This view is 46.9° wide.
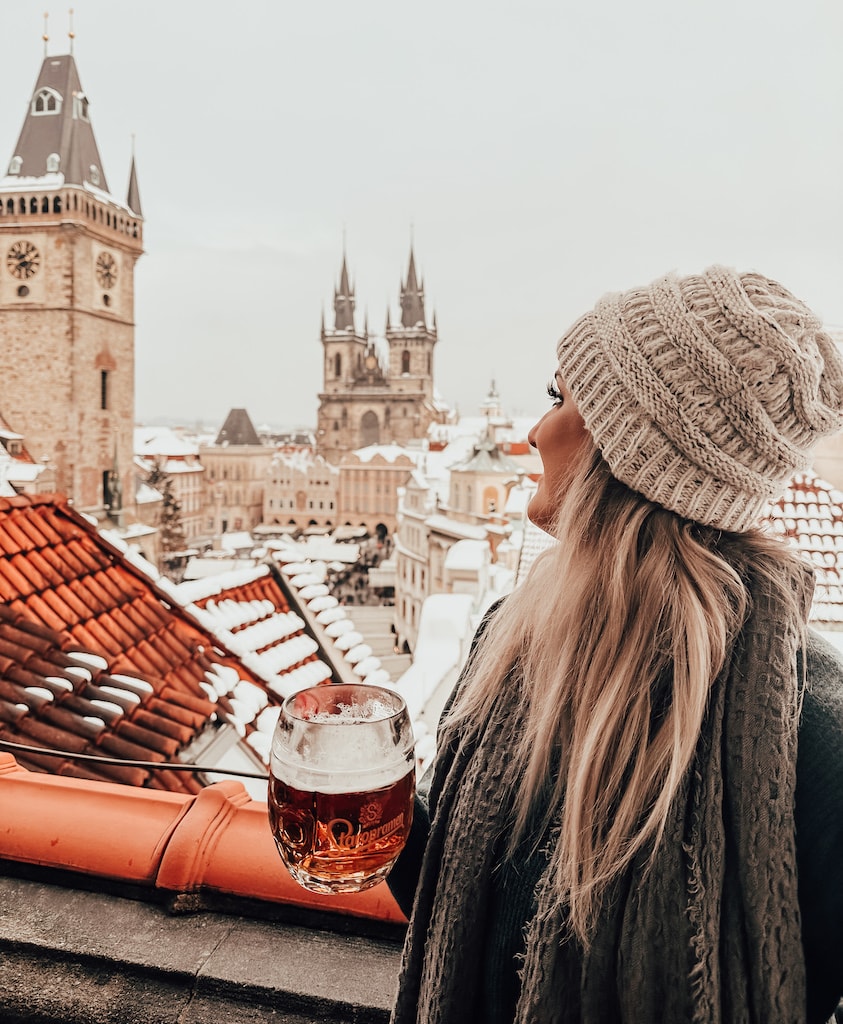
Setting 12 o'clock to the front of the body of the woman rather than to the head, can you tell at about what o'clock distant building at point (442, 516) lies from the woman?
The distant building is roughly at 1 o'clock from the woman.

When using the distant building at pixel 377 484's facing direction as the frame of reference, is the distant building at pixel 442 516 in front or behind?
in front

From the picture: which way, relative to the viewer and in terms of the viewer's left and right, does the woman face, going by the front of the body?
facing away from the viewer and to the left of the viewer

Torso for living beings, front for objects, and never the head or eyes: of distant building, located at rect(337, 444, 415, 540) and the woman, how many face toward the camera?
1

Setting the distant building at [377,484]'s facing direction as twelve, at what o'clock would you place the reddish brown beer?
The reddish brown beer is roughly at 12 o'clock from the distant building.

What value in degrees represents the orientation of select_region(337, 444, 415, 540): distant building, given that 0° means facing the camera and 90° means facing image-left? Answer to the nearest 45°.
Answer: approximately 0°

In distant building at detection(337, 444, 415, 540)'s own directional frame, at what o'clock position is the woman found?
The woman is roughly at 12 o'clock from the distant building.
